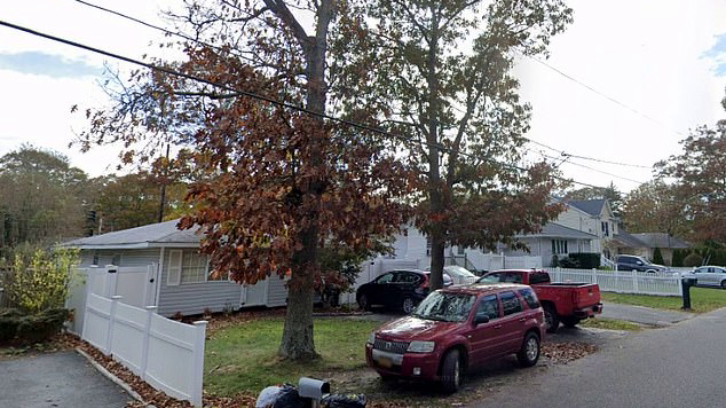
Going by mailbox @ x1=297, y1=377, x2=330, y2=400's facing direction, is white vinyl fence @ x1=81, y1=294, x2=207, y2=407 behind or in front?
behind

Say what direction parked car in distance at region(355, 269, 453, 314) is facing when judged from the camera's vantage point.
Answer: facing away from the viewer and to the left of the viewer

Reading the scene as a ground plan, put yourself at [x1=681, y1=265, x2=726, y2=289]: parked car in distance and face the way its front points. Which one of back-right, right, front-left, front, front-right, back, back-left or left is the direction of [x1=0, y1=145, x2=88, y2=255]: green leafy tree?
front-left

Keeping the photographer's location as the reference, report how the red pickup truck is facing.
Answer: facing away from the viewer and to the left of the viewer

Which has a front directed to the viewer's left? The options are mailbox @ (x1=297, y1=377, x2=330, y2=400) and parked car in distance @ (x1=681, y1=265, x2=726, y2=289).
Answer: the parked car in distance

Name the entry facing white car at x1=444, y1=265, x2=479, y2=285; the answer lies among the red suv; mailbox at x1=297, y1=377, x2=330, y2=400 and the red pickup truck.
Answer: the red pickup truck

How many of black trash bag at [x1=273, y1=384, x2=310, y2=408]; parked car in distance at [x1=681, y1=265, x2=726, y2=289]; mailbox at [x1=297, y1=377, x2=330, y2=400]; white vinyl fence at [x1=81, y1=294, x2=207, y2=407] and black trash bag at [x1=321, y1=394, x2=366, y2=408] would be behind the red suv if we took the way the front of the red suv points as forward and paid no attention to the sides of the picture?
1

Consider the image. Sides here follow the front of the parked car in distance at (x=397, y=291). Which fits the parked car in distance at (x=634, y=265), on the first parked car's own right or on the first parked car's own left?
on the first parked car's own right

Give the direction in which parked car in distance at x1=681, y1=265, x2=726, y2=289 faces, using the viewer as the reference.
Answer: facing to the left of the viewer

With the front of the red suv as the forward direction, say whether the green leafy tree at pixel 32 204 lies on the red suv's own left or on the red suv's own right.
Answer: on the red suv's own right

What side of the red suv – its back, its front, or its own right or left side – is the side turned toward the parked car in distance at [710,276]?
back

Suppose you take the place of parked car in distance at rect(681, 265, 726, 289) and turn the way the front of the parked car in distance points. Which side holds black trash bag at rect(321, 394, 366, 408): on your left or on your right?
on your left

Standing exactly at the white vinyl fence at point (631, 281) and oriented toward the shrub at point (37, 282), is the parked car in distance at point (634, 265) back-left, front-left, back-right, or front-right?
back-right

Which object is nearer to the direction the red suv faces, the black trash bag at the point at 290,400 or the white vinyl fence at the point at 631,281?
the black trash bag

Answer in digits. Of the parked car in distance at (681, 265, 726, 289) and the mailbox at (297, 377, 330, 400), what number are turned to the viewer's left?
1
